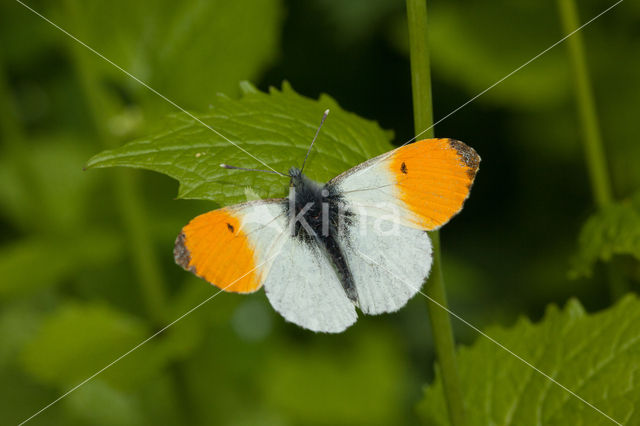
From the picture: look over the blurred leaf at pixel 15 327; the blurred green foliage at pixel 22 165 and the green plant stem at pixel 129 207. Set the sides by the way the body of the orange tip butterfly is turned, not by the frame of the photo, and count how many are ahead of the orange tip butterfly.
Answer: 3

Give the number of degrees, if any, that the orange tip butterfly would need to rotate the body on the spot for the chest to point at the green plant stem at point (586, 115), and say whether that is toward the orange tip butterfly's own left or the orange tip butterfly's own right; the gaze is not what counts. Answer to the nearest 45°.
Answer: approximately 90° to the orange tip butterfly's own right

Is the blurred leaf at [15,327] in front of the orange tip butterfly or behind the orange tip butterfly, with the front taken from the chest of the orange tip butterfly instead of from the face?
in front

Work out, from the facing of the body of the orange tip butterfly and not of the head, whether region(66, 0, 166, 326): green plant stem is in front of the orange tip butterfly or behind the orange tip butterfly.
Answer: in front

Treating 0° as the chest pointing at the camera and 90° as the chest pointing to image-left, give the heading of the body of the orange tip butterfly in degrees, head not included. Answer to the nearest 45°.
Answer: approximately 135°

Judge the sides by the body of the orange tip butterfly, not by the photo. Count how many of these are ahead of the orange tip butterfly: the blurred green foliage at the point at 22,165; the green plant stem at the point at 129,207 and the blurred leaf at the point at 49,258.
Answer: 3

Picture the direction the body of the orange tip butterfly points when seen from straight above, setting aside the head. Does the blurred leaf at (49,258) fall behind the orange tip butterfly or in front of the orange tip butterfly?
in front

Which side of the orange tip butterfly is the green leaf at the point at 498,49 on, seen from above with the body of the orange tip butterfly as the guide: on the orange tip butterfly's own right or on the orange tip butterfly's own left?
on the orange tip butterfly's own right
